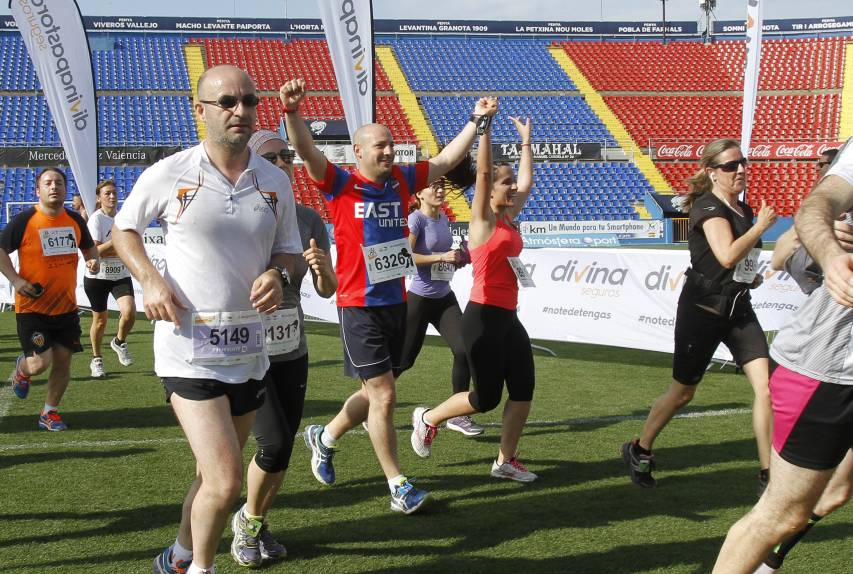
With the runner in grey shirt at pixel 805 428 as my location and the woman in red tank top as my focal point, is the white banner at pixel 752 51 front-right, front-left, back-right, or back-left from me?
front-right

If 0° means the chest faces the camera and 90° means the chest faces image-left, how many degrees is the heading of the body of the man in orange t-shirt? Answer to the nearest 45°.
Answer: approximately 315°

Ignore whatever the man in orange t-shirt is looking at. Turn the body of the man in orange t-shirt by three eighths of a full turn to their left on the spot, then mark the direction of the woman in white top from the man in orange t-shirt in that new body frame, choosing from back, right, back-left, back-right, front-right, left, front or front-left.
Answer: front

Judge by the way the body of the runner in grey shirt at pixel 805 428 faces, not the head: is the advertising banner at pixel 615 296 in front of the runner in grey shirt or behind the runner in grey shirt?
behind

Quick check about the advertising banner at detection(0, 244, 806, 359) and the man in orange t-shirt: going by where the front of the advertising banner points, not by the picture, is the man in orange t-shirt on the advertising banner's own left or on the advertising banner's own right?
on the advertising banner's own right

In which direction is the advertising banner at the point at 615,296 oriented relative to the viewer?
toward the camera

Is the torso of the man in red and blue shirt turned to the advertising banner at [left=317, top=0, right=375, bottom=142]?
no

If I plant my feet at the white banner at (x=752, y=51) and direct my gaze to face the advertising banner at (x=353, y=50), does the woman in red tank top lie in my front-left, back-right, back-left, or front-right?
front-left

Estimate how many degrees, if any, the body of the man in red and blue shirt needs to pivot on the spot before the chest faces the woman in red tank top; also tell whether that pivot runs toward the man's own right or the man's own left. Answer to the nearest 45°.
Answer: approximately 90° to the man's own left

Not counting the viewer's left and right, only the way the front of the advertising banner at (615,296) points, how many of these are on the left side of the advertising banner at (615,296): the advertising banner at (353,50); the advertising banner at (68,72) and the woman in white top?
0

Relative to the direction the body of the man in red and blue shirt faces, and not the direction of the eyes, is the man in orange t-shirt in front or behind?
behind

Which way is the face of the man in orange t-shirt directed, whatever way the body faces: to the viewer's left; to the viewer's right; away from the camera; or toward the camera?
toward the camera
